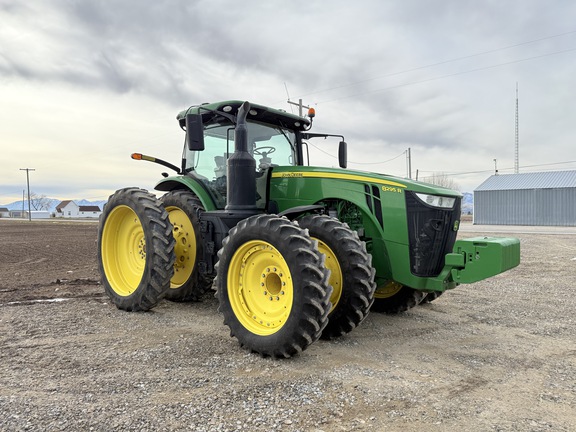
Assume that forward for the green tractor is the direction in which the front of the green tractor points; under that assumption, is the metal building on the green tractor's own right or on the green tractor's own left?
on the green tractor's own left
